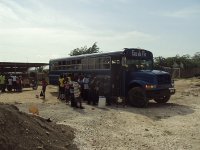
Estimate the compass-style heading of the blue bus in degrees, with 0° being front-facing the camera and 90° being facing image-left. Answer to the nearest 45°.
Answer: approximately 315°

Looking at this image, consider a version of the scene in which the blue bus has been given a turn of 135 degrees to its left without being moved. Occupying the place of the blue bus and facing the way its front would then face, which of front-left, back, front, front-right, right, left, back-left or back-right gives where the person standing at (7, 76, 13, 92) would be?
front-left

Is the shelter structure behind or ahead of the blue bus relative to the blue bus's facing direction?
behind
